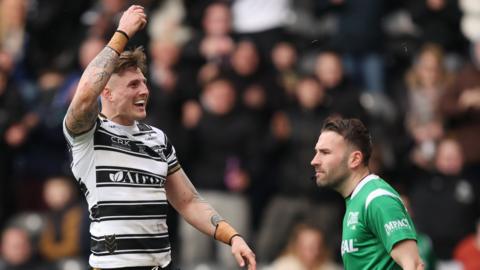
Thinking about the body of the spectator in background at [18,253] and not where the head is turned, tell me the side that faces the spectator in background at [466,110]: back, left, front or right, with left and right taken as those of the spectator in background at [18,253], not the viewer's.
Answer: left

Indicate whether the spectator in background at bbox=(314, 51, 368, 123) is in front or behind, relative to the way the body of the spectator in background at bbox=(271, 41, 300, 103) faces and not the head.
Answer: in front

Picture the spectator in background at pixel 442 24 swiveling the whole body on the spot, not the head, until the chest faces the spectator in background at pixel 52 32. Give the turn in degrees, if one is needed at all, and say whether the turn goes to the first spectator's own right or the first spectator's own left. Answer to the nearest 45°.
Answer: approximately 90° to the first spectator's own right

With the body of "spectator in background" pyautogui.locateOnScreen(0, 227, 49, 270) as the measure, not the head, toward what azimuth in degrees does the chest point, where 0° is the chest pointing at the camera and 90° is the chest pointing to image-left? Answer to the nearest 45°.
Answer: approximately 0°
